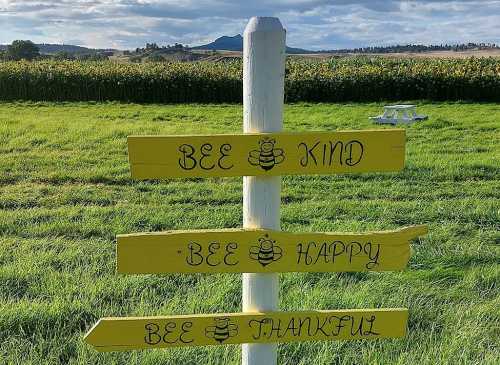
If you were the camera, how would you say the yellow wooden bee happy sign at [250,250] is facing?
facing the viewer

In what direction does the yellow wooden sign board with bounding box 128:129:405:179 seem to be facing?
toward the camera

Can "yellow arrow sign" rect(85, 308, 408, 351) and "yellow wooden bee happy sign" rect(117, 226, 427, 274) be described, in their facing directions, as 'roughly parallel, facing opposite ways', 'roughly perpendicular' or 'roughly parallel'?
roughly parallel

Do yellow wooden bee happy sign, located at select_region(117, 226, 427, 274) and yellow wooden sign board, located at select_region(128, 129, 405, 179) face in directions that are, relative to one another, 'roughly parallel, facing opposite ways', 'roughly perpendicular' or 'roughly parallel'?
roughly parallel

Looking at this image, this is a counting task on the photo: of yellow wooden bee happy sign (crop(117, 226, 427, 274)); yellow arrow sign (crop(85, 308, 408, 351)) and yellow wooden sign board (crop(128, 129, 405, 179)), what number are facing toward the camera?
3

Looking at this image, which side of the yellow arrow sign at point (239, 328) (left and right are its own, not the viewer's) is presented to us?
front

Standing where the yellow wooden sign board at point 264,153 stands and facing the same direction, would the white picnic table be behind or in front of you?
behind
